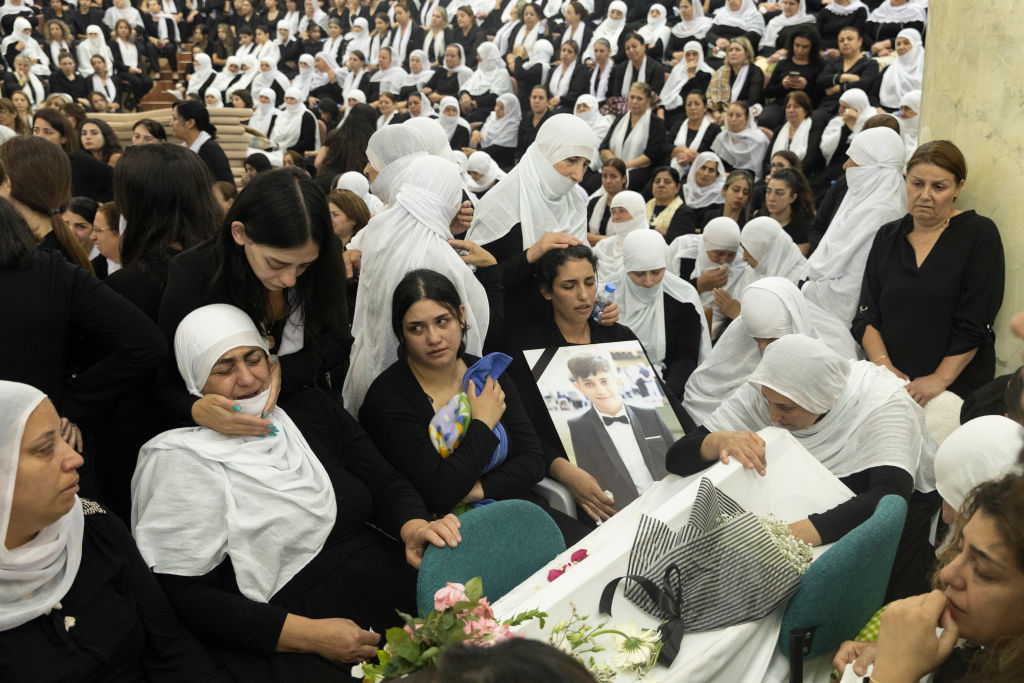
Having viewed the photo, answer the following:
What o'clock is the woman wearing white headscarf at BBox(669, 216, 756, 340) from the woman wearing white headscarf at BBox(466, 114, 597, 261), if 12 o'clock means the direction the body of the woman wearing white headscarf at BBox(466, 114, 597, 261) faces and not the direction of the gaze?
the woman wearing white headscarf at BBox(669, 216, 756, 340) is roughly at 9 o'clock from the woman wearing white headscarf at BBox(466, 114, 597, 261).

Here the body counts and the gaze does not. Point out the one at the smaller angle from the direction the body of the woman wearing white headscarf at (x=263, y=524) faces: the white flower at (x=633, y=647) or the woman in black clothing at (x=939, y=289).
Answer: the white flower

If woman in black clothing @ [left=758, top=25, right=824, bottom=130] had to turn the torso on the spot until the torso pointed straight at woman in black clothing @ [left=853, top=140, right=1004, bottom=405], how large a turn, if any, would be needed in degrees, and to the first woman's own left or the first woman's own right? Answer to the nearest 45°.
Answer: approximately 45° to the first woman's own left

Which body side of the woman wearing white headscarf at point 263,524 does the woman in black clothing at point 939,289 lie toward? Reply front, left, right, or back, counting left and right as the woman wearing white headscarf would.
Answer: left

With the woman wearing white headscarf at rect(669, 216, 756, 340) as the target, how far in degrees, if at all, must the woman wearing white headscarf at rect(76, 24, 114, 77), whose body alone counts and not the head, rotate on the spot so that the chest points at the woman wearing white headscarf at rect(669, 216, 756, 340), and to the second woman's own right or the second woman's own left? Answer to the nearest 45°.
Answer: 0° — they already face them

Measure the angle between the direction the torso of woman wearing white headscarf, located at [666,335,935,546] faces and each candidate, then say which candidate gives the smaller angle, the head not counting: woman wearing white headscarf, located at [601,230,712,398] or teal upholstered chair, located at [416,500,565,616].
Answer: the teal upholstered chair

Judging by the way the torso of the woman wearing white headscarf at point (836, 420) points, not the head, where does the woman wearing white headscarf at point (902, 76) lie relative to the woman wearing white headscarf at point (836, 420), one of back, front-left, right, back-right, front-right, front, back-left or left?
back-right

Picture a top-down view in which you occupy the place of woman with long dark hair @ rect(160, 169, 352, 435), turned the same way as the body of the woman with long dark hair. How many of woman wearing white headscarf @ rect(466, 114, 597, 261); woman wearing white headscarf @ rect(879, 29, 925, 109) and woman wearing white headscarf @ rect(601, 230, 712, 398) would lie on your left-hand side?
3

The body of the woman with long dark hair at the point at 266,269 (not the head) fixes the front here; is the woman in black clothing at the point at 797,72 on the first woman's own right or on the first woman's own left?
on the first woman's own left
